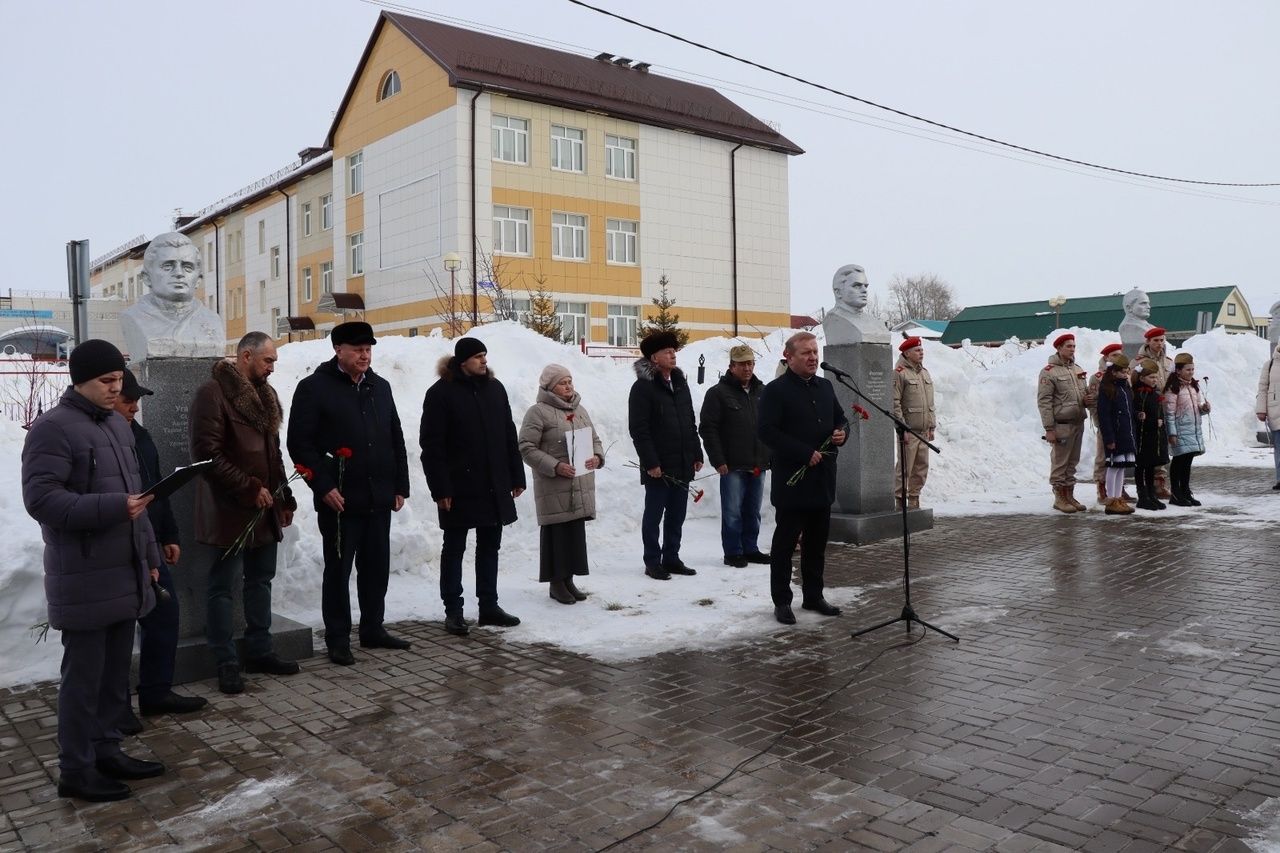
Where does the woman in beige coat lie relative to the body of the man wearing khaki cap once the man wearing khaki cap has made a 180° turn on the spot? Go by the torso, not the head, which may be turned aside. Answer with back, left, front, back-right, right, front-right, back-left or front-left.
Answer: left

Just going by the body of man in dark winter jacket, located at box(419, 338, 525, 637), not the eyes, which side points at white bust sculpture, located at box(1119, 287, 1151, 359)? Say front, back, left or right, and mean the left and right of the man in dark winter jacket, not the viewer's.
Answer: left

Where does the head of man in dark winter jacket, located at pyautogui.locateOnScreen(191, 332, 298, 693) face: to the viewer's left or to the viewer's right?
to the viewer's right

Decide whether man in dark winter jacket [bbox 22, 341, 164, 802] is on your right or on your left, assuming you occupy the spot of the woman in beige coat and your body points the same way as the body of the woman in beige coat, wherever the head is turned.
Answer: on your right

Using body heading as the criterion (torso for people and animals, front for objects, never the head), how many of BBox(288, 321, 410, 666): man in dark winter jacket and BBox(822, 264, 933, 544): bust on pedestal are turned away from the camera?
0

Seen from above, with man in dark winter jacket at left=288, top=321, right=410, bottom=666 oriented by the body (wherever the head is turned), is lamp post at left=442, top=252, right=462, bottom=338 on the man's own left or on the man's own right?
on the man's own left

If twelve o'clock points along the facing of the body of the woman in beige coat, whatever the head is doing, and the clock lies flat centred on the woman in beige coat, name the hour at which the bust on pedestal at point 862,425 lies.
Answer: The bust on pedestal is roughly at 9 o'clock from the woman in beige coat.

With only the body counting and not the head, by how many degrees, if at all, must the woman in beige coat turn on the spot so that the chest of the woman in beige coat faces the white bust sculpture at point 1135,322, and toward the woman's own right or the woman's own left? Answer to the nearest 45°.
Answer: approximately 90° to the woman's own left

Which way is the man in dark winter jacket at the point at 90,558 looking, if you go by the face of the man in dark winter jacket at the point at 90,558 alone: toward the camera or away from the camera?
toward the camera

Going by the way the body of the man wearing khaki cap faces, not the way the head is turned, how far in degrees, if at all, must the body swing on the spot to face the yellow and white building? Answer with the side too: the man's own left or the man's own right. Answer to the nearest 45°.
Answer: approximately 135° to the man's own left

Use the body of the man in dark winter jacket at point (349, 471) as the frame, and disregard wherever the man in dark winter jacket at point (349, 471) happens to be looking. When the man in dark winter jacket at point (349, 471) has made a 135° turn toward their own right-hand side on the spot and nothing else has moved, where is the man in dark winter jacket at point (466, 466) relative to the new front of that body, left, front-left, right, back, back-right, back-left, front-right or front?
back-right

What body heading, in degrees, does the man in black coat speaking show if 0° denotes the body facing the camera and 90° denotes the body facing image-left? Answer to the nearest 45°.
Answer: approximately 315°

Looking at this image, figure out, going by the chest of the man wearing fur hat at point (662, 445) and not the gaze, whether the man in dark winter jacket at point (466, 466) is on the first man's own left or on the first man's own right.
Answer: on the first man's own right

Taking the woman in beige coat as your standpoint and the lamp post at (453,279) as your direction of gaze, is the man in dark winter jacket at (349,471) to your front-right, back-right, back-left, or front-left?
back-left

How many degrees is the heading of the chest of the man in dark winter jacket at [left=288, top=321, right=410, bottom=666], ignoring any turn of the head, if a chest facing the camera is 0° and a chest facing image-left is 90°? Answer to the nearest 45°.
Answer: approximately 315°

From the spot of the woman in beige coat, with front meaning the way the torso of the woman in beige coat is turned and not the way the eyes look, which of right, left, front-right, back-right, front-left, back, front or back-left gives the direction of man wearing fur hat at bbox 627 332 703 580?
left

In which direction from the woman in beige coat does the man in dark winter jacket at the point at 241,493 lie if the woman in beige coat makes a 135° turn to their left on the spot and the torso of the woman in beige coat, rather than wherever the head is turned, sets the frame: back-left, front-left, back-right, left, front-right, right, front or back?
back-left

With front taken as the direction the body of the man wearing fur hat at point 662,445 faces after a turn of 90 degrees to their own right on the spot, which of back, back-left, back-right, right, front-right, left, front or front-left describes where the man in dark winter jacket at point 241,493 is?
front
